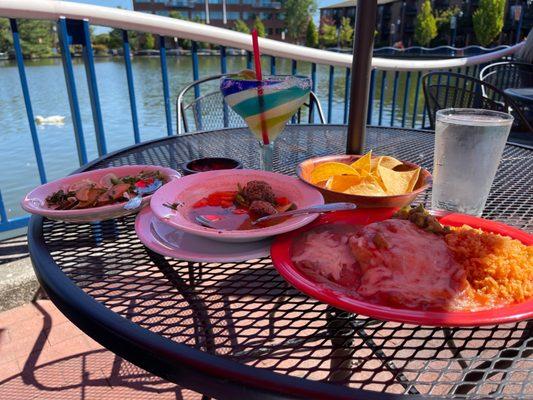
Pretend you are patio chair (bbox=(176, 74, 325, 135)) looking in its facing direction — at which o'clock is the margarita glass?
The margarita glass is roughly at 1 o'clock from the patio chair.

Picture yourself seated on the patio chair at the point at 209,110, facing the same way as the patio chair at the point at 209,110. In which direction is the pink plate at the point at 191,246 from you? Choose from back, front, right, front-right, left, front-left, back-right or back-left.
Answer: front-right

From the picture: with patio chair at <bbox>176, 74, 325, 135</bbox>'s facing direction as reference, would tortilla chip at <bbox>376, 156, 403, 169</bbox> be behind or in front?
in front

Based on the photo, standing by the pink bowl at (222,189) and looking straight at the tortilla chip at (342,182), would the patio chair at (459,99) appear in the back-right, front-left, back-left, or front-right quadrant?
front-left

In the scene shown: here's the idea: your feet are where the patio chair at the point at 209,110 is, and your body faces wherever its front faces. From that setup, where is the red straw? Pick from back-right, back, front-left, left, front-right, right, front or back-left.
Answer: front-right

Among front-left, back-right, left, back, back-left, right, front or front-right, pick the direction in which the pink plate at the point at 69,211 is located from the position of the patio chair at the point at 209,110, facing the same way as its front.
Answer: front-right

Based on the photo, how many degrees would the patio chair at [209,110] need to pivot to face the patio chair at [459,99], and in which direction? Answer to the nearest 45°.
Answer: approximately 45° to its left

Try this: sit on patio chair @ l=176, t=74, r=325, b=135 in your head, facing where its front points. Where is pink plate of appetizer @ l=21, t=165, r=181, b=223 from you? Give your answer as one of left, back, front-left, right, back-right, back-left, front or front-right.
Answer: front-right

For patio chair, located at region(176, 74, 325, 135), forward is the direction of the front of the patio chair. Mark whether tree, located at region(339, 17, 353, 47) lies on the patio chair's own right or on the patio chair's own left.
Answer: on the patio chair's own left

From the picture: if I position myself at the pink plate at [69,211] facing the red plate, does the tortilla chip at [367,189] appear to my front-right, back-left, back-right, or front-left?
front-left

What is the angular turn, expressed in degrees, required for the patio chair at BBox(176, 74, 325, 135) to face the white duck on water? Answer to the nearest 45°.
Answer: approximately 180°

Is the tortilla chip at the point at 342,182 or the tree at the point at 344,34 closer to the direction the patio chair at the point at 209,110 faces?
the tortilla chip

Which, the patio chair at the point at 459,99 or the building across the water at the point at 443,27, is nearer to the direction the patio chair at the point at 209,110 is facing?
the patio chair

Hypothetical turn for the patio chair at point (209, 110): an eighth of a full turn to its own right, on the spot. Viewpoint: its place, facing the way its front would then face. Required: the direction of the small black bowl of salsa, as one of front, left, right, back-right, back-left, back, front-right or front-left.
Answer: front

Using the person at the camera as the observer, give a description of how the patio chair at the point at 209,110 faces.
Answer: facing the viewer and to the right of the viewer

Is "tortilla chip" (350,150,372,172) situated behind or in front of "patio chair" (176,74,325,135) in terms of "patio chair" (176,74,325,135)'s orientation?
in front
